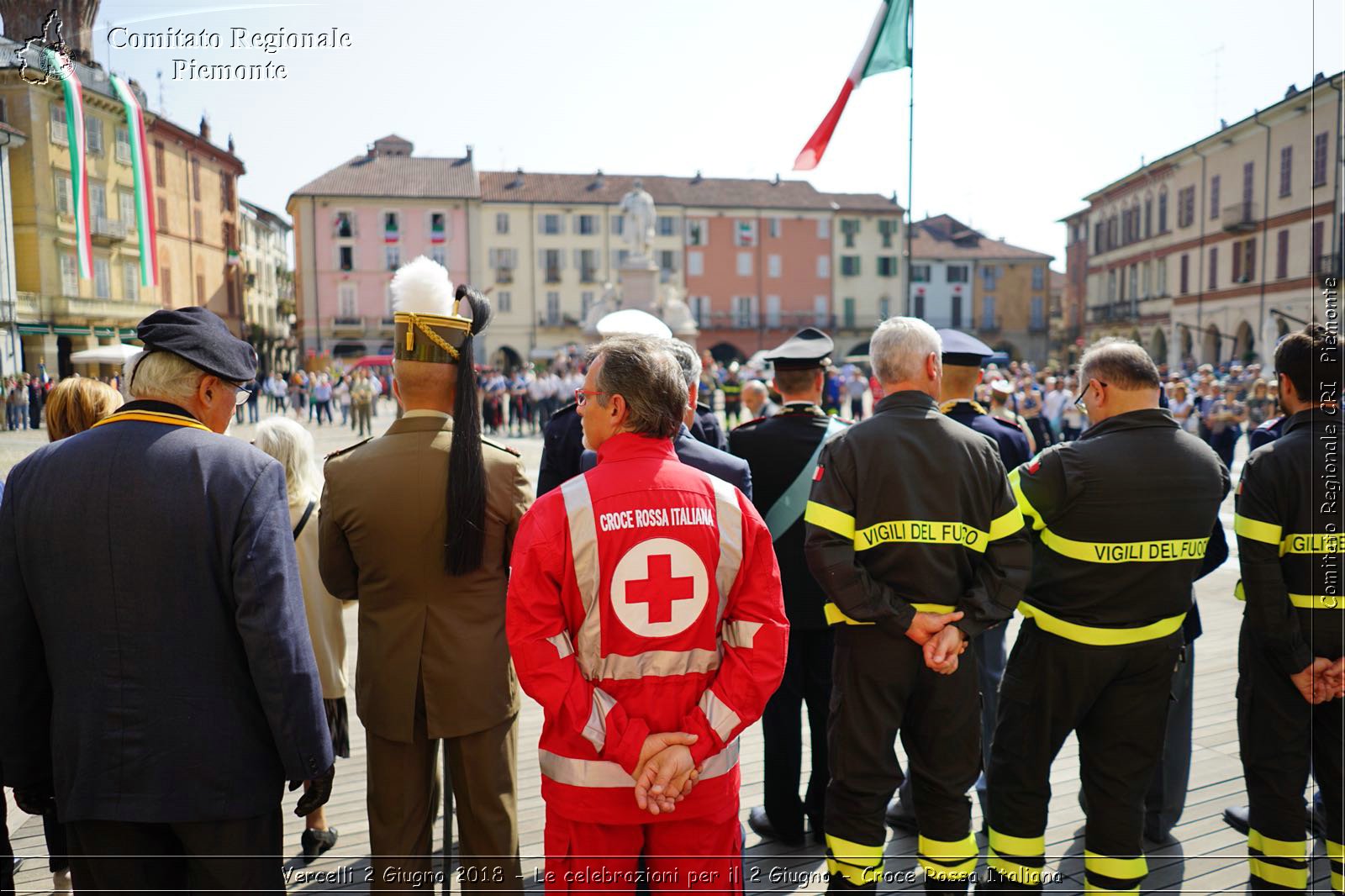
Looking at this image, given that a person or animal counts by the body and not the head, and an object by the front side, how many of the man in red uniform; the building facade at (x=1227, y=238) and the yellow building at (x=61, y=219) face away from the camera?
1

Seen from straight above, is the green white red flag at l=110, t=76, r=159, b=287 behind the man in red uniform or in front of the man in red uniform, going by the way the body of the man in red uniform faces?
in front

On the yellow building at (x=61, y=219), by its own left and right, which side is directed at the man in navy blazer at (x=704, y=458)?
front

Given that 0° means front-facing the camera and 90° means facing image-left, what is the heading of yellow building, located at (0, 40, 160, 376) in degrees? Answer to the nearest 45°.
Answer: approximately 315°

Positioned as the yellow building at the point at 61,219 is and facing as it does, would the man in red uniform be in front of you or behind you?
in front

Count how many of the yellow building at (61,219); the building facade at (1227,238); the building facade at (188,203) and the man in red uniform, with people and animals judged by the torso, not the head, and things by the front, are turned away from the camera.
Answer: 1

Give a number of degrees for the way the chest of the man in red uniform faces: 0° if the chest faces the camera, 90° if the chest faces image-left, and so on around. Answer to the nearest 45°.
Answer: approximately 180°

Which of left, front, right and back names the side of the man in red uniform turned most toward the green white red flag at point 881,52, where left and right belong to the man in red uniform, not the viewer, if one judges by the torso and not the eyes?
front

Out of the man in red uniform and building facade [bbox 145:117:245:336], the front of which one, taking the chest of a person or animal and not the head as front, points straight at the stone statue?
the man in red uniform

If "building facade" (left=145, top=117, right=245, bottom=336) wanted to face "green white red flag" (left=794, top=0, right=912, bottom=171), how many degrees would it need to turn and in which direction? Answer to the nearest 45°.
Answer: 0° — it already faces it

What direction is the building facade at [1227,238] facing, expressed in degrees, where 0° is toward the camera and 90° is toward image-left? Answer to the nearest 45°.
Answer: approximately 45°

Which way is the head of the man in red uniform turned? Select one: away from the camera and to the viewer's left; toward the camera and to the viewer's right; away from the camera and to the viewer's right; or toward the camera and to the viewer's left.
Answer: away from the camera and to the viewer's left

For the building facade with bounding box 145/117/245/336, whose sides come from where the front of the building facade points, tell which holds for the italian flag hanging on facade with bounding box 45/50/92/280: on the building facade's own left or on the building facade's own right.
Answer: on the building facade's own right

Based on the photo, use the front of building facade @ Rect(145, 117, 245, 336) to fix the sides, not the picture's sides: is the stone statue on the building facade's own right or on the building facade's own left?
on the building facade's own left

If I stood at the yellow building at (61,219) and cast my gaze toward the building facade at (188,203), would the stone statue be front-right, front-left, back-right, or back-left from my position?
front-right

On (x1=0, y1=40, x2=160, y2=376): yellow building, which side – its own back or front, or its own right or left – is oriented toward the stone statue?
left

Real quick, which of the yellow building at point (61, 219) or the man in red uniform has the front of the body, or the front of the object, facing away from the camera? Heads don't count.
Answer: the man in red uniform

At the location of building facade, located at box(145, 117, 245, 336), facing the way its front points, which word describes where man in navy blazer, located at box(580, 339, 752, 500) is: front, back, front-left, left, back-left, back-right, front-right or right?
front-right

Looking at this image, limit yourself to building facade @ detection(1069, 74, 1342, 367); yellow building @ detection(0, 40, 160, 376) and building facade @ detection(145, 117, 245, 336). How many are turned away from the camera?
0

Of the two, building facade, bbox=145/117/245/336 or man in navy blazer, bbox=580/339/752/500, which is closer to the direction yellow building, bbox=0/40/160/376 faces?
the man in navy blazer

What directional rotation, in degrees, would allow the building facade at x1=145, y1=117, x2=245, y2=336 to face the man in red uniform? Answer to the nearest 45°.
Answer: approximately 45° to its right
